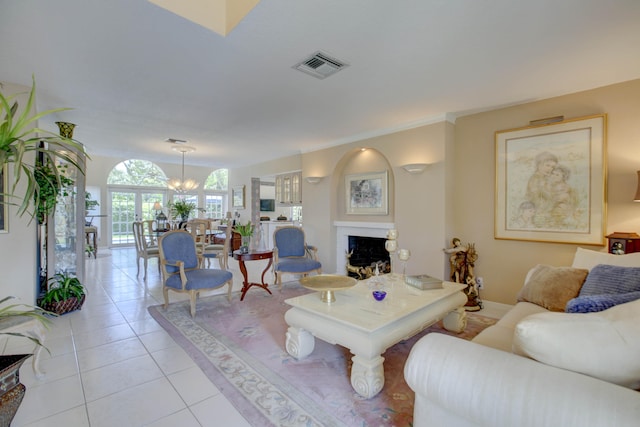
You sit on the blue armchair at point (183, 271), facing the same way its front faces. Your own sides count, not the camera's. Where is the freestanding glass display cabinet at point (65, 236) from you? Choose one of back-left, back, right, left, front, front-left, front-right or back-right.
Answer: back

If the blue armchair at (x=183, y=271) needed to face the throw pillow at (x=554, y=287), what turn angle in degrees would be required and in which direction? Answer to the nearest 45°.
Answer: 0° — it already faces it

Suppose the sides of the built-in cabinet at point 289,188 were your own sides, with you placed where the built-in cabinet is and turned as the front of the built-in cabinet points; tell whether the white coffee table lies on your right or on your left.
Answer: on your left

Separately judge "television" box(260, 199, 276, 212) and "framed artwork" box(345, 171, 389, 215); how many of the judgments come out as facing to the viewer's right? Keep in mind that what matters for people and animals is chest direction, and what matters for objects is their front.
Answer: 0

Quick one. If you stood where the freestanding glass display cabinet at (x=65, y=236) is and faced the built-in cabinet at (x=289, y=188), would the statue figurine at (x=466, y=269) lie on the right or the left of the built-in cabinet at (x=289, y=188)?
right

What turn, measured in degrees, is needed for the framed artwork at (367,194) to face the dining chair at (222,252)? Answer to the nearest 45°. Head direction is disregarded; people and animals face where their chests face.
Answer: approximately 45° to its right

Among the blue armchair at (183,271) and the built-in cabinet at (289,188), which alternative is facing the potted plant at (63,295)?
the built-in cabinet

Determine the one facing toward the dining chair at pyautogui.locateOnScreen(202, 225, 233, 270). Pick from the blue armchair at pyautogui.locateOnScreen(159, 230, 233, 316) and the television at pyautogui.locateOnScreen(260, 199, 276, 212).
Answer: the television

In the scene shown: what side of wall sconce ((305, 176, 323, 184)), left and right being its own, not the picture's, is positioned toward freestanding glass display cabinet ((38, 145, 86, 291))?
front
